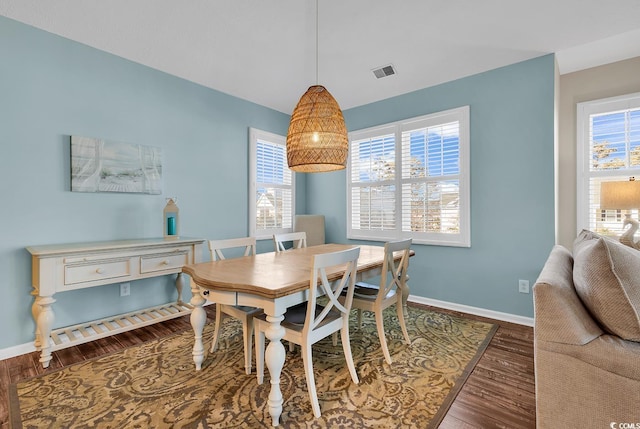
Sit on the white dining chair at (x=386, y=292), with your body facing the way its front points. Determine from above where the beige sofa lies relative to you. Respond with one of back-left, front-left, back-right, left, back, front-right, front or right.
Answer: back

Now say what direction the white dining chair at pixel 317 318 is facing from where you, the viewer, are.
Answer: facing away from the viewer and to the left of the viewer

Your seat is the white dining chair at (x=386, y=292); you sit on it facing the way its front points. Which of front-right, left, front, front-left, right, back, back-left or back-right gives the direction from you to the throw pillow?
back

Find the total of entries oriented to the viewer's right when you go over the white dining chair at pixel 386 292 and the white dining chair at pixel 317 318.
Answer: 0

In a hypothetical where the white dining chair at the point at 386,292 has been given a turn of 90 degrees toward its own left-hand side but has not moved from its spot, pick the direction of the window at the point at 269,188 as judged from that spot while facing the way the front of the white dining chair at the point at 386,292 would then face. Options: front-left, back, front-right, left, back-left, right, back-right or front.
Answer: right

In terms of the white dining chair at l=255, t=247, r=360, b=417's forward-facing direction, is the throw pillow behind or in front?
behind

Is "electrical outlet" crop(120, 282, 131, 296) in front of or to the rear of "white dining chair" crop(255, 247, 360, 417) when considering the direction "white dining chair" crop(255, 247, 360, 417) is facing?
in front

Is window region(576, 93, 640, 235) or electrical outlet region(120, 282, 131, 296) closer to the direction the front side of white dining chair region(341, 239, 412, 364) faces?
the electrical outlet

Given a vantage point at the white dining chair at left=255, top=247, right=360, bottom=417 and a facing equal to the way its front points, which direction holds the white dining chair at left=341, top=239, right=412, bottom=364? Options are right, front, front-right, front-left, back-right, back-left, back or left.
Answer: right

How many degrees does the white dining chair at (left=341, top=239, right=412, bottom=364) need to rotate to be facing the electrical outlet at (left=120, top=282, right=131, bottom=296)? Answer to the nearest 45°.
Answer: approximately 45° to its left

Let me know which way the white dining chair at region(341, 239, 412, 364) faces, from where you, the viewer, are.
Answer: facing away from the viewer and to the left of the viewer
